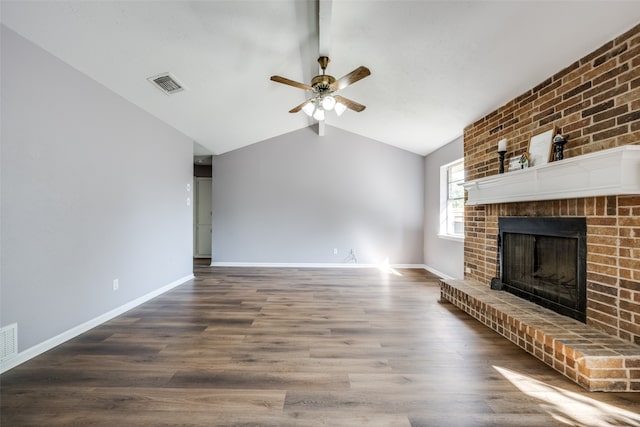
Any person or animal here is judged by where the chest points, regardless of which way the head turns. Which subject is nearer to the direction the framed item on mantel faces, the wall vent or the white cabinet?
the wall vent

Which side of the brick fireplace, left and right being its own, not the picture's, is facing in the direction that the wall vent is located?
front

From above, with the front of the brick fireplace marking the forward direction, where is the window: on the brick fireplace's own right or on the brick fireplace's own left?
on the brick fireplace's own right

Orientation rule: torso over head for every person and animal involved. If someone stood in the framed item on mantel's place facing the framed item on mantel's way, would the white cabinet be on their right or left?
on their right

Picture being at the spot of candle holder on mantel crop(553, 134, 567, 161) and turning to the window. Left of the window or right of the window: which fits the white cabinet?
left

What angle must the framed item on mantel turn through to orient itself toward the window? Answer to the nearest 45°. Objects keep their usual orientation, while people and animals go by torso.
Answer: approximately 90° to its right

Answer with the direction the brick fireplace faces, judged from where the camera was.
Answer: facing the viewer and to the left of the viewer

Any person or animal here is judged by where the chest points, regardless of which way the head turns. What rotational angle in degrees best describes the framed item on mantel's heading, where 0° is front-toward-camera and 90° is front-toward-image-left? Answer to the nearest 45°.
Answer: approximately 45°

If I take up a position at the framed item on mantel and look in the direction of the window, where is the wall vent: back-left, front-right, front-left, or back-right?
back-left
